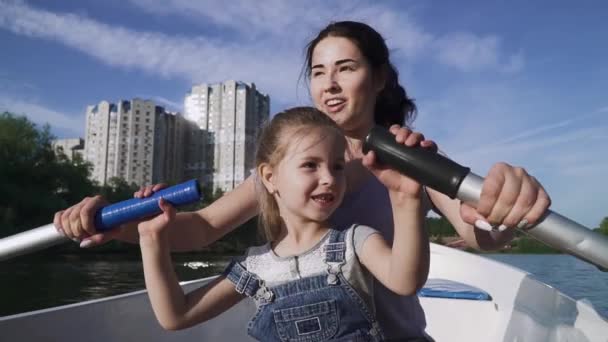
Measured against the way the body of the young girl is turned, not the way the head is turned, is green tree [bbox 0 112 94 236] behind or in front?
behind

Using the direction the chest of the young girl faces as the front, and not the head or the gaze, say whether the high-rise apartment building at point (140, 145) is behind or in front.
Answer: behind

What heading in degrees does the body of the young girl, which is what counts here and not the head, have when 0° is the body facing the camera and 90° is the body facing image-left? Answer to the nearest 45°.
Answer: approximately 0°
